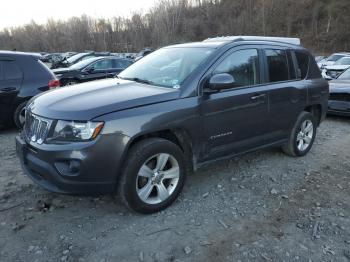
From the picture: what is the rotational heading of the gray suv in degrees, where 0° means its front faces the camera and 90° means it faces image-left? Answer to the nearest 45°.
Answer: approximately 45°

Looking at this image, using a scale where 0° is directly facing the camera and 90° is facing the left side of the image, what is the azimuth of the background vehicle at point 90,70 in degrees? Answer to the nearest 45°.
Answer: approximately 45°

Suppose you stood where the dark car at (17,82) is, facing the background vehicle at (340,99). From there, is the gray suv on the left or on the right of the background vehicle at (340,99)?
right

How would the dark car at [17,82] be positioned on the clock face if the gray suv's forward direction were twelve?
The dark car is roughly at 3 o'clock from the gray suv.

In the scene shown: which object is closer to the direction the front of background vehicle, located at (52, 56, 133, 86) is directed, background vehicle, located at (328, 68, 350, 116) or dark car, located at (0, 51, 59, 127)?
the dark car

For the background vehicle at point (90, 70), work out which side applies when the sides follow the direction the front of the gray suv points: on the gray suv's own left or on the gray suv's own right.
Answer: on the gray suv's own right

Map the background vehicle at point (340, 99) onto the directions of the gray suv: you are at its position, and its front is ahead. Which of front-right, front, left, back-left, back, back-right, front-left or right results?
back
